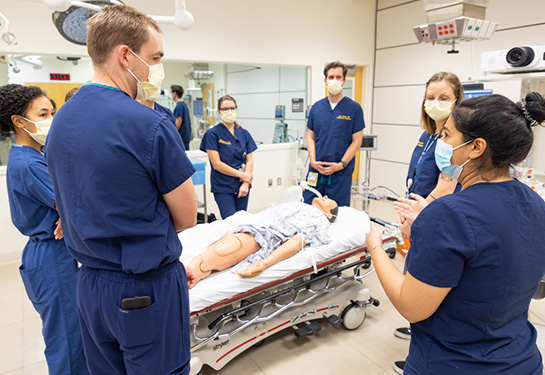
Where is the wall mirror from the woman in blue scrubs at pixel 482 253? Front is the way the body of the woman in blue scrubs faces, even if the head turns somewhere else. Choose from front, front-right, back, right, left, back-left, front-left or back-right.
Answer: front

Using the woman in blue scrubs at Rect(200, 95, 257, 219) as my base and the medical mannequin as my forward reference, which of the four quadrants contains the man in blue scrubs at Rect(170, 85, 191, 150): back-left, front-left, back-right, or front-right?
back-right

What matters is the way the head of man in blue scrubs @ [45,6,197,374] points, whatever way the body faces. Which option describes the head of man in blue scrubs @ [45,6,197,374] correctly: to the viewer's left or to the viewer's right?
to the viewer's right

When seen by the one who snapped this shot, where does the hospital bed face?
facing the viewer and to the left of the viewer

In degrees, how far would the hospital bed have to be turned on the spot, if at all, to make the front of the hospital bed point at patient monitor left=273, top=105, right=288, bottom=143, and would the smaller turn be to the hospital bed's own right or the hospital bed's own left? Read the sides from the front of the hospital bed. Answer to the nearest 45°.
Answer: approximately 135° to the hospital bed's own right

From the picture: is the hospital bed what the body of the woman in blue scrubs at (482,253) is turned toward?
yes

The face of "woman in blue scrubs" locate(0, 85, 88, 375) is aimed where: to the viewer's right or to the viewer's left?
to the viewer's right

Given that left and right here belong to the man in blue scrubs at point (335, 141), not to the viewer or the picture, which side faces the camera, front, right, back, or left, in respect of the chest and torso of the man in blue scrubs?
front

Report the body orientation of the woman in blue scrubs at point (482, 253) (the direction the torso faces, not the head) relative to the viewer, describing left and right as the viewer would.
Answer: facing away from the viewer and to the left of the viewer

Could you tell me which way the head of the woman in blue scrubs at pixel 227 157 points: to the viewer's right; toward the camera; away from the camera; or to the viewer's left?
toward the camera

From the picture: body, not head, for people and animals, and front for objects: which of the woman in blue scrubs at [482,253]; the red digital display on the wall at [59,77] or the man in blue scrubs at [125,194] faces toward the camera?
the red digital display on the wall

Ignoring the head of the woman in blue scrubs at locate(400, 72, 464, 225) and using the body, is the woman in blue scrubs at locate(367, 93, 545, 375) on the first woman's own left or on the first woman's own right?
on the first woman's own left

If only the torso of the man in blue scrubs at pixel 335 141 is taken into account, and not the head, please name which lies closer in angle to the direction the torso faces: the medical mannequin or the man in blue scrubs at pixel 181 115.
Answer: the medical mannequin

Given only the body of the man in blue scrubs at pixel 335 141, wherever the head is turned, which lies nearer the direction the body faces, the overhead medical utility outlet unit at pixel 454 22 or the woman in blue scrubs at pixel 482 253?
the woman in blue scrubs

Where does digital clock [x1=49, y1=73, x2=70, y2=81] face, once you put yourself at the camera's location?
facing the viewer

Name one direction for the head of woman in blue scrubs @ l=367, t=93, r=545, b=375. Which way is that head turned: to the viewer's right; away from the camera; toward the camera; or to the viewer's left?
to the viewer's left
